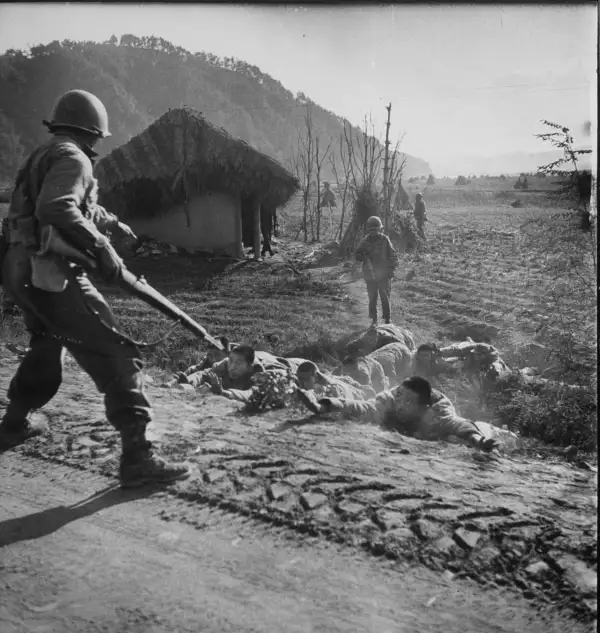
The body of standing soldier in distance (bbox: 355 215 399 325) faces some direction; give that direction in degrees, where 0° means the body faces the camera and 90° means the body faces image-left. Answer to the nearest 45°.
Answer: approximately 0°

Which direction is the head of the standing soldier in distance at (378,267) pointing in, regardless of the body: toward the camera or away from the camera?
toward the camera

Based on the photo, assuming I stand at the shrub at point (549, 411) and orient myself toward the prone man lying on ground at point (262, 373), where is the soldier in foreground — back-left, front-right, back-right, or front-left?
front-left
